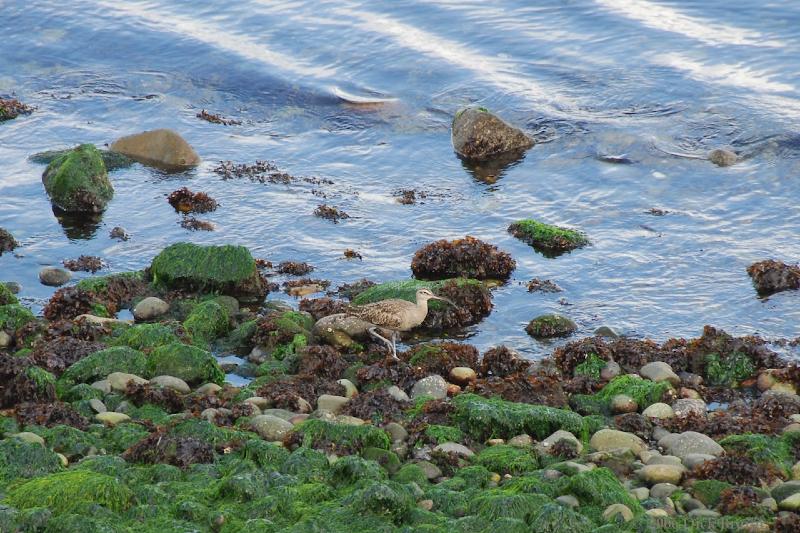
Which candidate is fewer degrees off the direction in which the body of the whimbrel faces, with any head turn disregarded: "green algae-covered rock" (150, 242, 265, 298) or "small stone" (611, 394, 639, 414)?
the small stone

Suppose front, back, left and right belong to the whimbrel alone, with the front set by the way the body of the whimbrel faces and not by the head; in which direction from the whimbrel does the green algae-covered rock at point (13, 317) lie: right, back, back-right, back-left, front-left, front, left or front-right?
back

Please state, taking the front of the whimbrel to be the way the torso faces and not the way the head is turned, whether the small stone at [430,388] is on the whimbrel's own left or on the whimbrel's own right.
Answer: on the whimbrel's own right

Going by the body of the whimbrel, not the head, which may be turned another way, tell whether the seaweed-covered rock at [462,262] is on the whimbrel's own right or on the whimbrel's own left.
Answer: on the whimbrel's own left

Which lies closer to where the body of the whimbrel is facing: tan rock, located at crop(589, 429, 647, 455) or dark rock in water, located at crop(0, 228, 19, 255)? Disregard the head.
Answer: the tan rock

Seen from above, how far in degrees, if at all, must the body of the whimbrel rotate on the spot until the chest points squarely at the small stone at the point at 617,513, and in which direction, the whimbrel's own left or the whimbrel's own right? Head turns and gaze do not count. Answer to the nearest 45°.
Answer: approximately 90° to the whimbrel's own right

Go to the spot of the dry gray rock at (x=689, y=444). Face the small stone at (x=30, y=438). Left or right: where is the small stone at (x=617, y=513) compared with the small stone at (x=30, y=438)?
left

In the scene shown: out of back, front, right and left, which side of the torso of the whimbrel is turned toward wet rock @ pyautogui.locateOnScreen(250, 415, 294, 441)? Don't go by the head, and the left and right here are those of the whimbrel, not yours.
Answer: right

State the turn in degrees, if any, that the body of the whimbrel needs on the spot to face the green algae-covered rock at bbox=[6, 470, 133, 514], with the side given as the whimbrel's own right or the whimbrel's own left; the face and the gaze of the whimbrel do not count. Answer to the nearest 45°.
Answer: approximately 135° to the whimbrel's own right

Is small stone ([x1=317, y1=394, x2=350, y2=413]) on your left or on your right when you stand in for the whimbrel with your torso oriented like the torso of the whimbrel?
on your right

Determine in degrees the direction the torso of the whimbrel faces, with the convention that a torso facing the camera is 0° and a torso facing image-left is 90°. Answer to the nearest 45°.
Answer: approximately 270°
